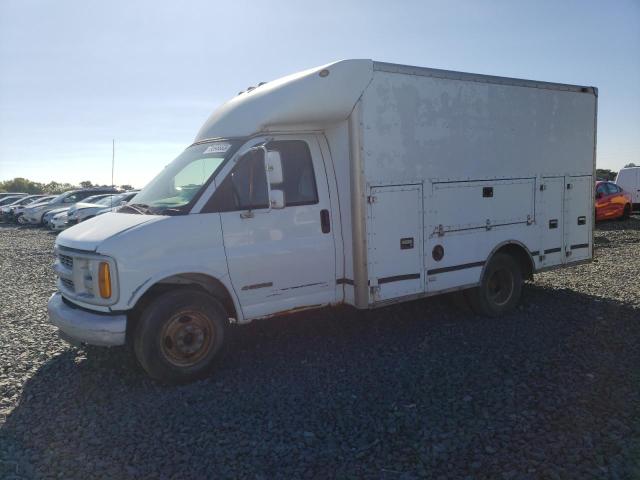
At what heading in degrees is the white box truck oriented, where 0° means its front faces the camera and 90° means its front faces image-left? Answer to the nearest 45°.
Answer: approximately 45°

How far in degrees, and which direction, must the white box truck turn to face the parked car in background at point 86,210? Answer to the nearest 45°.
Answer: approximately 90° to its right

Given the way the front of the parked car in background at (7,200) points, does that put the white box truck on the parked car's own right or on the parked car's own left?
on the parked car's own left

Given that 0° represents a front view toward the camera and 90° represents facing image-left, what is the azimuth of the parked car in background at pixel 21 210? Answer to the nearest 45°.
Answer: approximately 45°

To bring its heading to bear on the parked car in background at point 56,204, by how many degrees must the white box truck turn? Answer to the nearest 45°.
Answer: approximately 90° to its right

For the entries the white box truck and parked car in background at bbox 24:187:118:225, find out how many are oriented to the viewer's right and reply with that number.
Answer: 0

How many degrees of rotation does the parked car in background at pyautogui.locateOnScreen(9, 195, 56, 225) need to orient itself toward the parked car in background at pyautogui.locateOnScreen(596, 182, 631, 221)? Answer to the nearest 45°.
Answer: approximately 90° to its left

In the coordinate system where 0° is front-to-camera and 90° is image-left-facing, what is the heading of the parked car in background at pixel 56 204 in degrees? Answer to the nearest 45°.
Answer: approximately 45°

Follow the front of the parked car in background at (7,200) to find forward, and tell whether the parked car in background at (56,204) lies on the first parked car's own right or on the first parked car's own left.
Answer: on the first parked car's own left

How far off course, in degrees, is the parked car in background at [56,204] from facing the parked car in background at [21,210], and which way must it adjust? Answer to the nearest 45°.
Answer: approximately 90° to its right

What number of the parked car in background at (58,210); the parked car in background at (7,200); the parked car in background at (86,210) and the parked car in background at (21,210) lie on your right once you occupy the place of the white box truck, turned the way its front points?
4

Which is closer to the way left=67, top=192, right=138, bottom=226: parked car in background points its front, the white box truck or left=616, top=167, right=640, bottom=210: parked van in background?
the white box truck

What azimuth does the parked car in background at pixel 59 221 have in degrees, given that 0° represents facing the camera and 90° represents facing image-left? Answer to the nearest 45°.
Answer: approximately 45°
